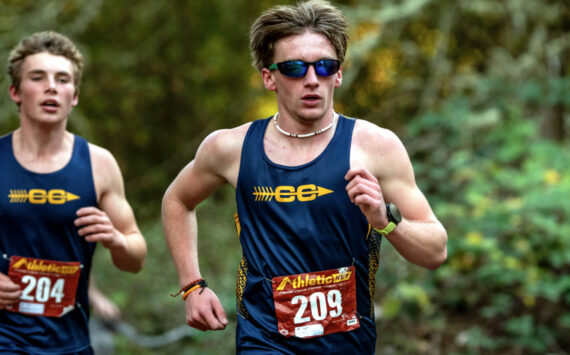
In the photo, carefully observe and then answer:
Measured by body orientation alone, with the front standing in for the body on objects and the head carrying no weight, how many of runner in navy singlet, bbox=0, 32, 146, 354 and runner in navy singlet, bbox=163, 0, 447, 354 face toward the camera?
2

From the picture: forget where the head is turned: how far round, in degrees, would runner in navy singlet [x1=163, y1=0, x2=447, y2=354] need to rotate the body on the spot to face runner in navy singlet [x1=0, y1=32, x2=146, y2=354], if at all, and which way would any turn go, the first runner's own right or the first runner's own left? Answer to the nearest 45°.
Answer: approximately 135° to the first runner's own right

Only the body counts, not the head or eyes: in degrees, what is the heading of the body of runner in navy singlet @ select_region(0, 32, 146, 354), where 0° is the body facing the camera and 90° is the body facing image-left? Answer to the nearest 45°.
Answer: approximately 0°

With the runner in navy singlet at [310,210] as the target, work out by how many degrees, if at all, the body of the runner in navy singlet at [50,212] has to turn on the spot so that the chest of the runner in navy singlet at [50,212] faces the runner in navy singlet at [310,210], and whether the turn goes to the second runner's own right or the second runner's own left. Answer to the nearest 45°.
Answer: approximately 45° to the second runner's own left
